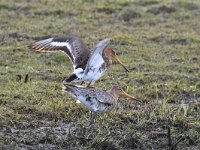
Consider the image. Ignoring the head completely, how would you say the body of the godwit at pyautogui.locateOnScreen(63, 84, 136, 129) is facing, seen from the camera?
to the viewer's right
